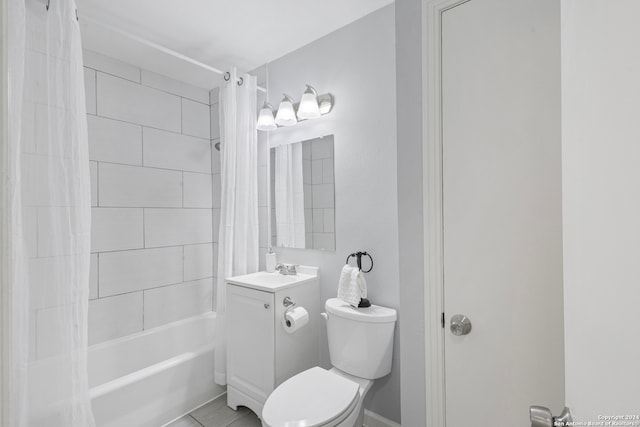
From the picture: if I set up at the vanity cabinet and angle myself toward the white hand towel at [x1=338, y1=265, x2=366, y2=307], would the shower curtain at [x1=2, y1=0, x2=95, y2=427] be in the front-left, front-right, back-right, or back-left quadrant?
back-right

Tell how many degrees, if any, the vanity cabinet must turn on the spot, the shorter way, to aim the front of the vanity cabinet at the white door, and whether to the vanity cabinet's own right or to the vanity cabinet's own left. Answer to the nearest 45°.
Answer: approximately 90° to the vanity cabinet's own left

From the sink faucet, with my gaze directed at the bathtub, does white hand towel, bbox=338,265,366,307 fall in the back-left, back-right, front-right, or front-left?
back-left

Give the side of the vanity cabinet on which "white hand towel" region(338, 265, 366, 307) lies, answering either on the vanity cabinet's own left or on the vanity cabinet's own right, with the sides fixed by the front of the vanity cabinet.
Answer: on the vanity cabinet's own left

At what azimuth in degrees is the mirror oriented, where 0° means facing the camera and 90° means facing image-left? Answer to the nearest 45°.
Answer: approximately 45°

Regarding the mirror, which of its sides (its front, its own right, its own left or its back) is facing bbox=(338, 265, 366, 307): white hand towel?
left

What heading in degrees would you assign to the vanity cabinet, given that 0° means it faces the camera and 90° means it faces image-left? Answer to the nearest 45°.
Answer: approximately 45°

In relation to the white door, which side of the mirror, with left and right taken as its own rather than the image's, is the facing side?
left
